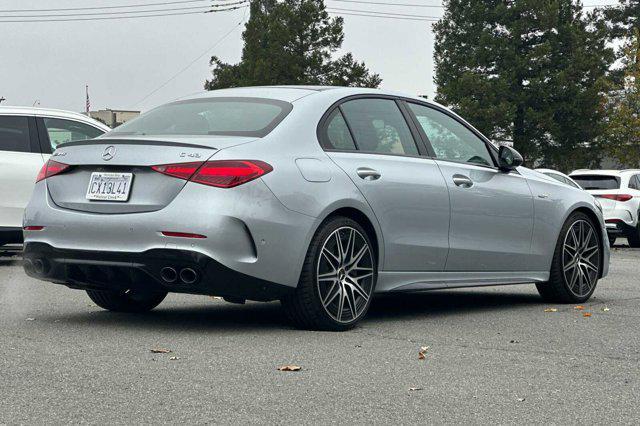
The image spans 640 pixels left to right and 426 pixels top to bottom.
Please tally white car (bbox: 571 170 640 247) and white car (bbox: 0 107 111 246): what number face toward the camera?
0

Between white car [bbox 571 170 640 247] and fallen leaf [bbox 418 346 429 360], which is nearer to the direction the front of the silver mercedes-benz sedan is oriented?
the white car

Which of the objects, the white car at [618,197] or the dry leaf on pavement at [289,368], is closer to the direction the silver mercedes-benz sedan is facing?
the white car

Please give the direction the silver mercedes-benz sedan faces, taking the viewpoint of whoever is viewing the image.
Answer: facing away from the viewer and to the right of the viewer

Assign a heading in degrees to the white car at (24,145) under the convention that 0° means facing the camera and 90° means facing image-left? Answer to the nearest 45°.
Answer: approximately 270°

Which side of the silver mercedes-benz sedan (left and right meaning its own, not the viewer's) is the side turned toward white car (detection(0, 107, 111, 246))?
left

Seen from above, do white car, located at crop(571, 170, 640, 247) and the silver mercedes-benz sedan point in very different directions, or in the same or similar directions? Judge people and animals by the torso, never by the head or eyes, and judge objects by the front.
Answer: same or similar directions

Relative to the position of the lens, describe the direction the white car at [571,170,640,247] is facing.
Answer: facing away from the viewer and to the right of the viewer
